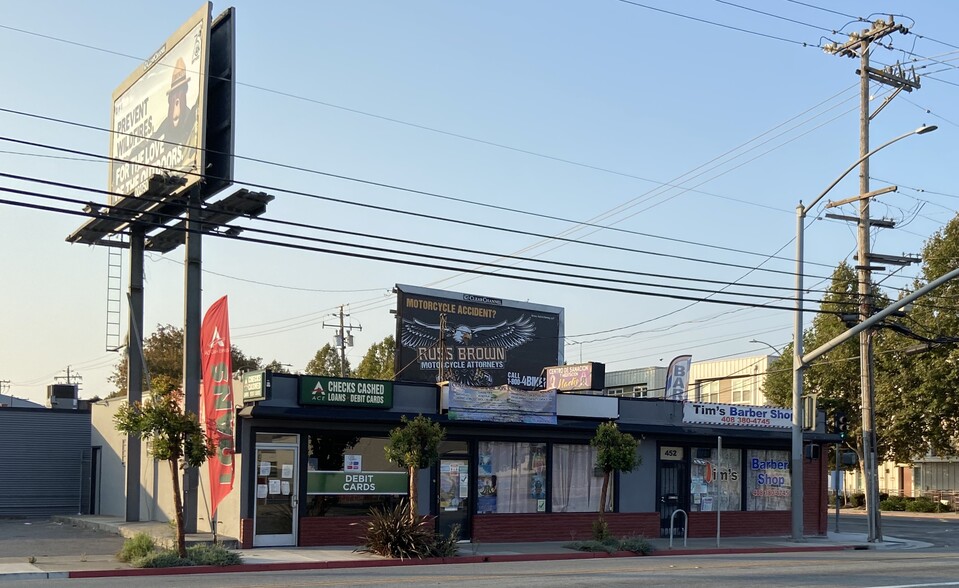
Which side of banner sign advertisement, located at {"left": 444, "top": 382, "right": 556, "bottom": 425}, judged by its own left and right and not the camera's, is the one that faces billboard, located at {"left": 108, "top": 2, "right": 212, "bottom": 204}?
right

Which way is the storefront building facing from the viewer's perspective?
toward the camera

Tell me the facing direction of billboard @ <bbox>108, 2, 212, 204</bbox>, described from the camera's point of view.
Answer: facing the viewer and to the left of the viewer

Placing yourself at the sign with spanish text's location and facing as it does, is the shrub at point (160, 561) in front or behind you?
in front

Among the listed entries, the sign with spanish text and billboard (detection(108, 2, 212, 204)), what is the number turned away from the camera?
0

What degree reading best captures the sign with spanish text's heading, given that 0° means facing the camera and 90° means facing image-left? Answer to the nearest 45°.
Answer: approximately 45°

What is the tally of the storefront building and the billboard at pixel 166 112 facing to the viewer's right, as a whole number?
0

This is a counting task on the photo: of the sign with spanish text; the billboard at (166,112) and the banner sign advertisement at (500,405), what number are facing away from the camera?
0

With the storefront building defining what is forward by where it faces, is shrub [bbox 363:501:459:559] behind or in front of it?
in front

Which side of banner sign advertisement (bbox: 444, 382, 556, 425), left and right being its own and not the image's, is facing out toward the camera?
front
